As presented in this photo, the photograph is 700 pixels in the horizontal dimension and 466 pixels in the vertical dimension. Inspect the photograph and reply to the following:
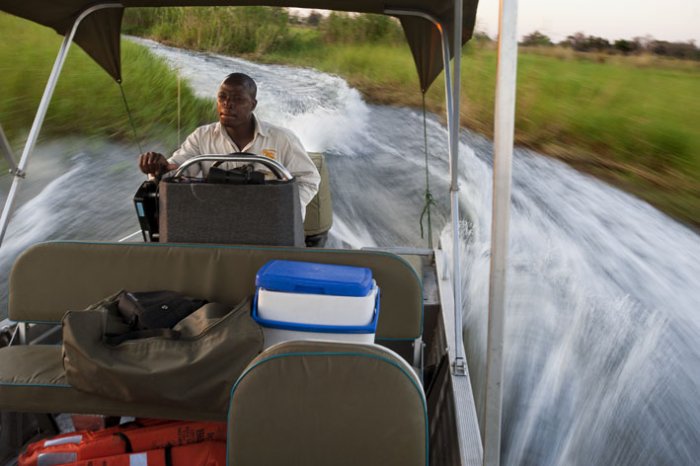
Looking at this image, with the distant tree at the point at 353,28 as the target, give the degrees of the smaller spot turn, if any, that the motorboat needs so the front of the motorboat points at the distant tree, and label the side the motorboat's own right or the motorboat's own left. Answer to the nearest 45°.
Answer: approximately 180°

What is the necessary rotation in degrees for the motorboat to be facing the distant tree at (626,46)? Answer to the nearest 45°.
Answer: approximately 135° to its left

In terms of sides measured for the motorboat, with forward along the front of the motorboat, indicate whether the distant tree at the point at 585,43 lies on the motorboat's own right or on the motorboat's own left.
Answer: on the motorboat's own left

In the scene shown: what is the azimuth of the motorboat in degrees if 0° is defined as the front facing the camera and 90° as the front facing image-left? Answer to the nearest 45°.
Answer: approximately 0°

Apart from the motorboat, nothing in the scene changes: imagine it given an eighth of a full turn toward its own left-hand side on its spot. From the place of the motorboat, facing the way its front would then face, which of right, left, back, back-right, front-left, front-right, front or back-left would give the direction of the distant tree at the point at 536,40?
left

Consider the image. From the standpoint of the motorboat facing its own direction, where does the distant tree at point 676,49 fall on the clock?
The distant tree is roughly at 8 o'clock from the motorboat.

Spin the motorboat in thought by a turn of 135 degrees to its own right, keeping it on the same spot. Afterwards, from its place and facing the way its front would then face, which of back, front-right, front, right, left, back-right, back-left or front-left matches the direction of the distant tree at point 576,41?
right

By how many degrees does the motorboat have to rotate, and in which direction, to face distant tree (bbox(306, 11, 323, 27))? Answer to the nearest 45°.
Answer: approximately 180°
